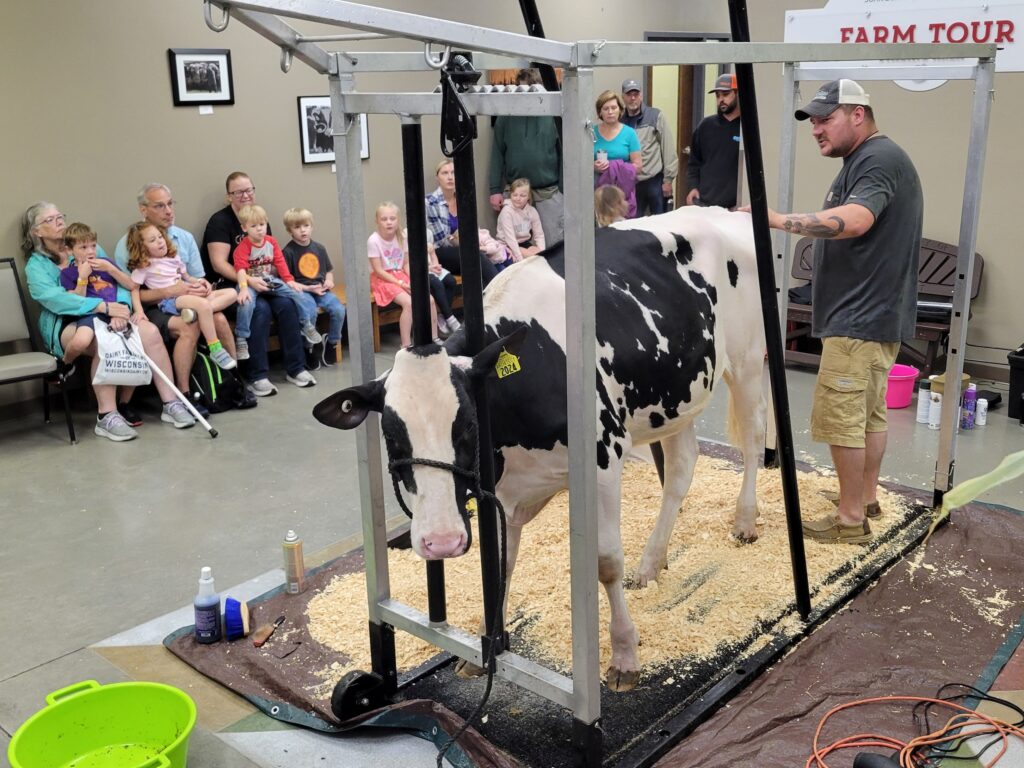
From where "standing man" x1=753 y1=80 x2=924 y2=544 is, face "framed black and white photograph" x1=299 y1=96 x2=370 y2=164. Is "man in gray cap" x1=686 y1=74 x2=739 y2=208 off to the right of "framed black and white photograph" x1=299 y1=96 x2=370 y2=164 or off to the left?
right

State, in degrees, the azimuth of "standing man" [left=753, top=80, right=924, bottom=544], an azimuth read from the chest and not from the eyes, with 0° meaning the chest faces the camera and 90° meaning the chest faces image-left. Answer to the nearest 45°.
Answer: approximately 90°

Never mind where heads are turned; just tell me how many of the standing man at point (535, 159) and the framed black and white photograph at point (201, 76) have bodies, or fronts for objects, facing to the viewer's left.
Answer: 0

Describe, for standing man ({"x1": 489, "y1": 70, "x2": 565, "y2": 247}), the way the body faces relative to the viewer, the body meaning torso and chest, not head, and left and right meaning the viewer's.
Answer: facing the viewer

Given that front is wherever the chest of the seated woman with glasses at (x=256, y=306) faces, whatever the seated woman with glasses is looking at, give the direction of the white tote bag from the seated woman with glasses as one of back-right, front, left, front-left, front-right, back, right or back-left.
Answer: right

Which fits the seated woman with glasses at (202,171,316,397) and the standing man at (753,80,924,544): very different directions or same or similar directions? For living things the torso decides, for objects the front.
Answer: very different directions

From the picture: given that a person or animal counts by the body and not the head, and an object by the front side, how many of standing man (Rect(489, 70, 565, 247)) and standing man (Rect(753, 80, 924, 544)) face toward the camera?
1

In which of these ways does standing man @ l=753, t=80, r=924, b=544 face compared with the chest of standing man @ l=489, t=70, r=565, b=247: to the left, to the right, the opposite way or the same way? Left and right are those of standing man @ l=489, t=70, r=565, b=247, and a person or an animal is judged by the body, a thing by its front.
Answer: to the right

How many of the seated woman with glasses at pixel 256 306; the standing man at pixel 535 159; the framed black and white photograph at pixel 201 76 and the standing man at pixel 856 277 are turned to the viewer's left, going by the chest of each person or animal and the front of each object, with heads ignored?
1

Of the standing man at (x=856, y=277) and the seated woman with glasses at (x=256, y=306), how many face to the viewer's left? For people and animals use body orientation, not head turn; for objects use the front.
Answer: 1
